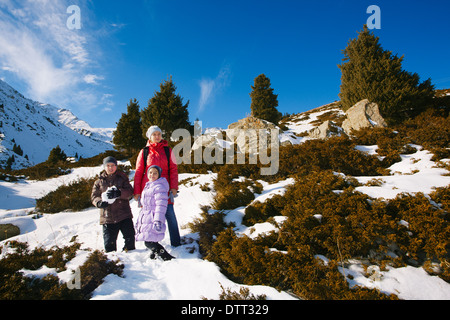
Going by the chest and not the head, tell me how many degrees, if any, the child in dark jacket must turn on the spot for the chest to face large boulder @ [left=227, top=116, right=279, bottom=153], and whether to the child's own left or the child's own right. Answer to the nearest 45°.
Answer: approximately 135° to the child's own left

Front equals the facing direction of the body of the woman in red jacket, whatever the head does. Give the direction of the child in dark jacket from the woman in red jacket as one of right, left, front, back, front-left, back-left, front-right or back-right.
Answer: right

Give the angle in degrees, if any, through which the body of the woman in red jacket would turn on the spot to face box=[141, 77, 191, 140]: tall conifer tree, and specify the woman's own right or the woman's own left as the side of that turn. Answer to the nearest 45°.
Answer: approximately 180°

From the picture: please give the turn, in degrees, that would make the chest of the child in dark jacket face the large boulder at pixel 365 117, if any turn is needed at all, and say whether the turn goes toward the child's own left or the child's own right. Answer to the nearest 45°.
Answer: approximately 90° to the child's own left

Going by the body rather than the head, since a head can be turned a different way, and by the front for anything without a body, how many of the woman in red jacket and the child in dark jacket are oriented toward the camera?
2

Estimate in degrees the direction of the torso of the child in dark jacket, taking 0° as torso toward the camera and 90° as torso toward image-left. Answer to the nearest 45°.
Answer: approximately 0°

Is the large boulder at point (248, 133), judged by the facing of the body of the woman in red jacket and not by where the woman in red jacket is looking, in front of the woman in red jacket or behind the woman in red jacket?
behind
